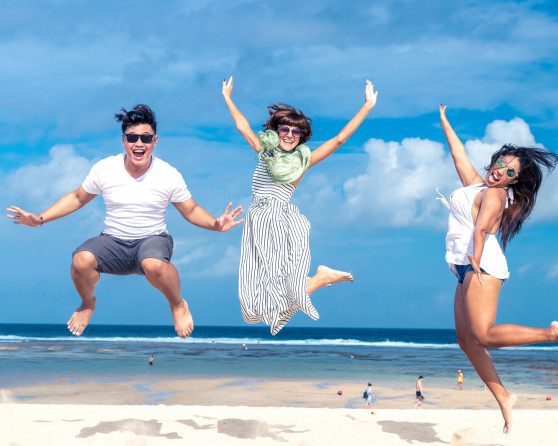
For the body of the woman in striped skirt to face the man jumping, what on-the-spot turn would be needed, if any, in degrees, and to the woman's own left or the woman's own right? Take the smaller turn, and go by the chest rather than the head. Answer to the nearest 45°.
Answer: approximately 45° to the woman's own right

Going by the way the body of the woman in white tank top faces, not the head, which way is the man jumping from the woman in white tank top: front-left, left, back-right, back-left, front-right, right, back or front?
front-right

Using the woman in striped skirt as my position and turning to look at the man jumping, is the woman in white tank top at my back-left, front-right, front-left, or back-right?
back-left

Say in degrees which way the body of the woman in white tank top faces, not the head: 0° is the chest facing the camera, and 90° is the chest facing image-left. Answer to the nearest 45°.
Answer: approximately 45°

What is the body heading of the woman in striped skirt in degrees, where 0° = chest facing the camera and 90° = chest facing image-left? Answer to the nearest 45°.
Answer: approximately 45°

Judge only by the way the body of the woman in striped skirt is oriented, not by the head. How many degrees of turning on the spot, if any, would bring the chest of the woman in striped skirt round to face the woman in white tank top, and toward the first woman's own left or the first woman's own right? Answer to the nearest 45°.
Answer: approximately 135° to the first woman's own left

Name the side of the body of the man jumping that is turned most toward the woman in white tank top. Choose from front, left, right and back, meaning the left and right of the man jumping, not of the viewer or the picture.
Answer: left
